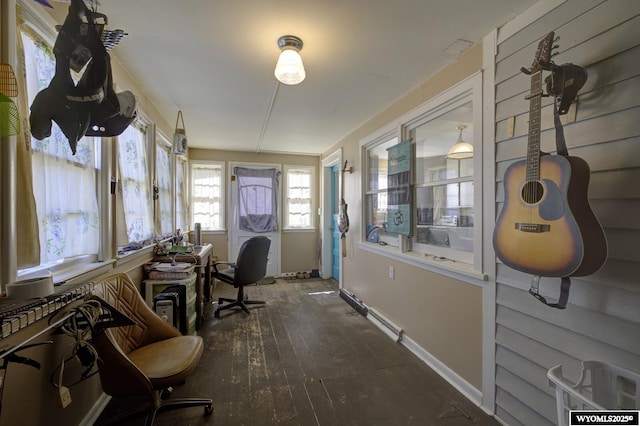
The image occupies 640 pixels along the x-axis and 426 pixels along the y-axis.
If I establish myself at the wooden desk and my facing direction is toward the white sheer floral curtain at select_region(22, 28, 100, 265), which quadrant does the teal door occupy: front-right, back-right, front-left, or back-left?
back-left

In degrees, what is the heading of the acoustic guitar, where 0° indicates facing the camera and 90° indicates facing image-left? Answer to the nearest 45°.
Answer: approximately 45°

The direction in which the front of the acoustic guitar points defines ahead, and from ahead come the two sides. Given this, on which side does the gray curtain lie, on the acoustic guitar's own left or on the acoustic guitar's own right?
on the acoustic guitar's own right

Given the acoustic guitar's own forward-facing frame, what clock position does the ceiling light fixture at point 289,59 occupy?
The ceiling light fixture is roughly at 1 o'clock from the acoustic guitar.

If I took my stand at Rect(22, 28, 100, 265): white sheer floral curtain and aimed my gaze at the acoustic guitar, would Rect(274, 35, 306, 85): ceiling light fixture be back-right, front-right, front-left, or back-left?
front-left

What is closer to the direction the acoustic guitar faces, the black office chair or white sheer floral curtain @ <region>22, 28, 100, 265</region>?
the white sheer floral curtain

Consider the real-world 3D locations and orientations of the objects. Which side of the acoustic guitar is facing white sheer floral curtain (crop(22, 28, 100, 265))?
front

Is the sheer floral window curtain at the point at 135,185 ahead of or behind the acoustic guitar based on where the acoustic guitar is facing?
ahead

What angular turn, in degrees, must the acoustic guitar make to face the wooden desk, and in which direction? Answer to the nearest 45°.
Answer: approximately 45° to its right

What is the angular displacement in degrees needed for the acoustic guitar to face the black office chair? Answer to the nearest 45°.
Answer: approximately 45° to its right

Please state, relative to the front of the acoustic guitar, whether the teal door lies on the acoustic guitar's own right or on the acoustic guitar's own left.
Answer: on the acoustic guitar's own right
